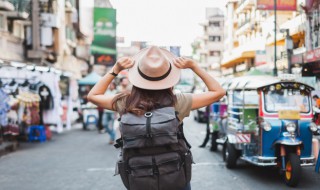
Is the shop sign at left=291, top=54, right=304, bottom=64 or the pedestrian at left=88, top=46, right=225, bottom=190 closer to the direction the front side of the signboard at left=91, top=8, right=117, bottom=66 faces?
the pedestrian

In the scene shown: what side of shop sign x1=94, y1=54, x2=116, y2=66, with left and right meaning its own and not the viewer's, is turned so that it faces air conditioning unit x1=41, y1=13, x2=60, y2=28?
front

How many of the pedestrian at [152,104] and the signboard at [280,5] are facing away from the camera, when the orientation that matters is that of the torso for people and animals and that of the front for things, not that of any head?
1

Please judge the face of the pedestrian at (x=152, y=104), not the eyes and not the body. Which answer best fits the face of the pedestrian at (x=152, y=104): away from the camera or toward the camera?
away from the camera

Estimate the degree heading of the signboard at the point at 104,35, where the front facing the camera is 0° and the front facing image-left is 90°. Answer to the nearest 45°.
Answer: approximately 0°

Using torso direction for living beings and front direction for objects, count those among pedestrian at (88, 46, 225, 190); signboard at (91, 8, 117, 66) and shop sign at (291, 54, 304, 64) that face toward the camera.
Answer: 2

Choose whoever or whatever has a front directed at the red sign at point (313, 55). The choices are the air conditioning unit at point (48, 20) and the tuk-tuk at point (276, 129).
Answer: the air conditioning unit

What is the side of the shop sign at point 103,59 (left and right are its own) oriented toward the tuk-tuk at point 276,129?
front

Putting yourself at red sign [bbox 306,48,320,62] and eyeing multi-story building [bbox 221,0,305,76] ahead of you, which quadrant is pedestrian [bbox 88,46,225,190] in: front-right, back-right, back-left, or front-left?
back-left

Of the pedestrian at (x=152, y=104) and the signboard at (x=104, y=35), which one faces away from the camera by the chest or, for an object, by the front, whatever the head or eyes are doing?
the pedestrian

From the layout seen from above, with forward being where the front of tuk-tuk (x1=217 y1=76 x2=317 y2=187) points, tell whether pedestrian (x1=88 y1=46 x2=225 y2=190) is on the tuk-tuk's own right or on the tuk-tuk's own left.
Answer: on the tuk-tuk's own right

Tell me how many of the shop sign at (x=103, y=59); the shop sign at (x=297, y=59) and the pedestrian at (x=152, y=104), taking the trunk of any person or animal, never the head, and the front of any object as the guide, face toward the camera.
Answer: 2

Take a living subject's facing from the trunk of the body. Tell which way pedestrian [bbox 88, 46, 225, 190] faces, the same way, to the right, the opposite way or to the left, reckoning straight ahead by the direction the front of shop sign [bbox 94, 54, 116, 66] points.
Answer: the opposite way
